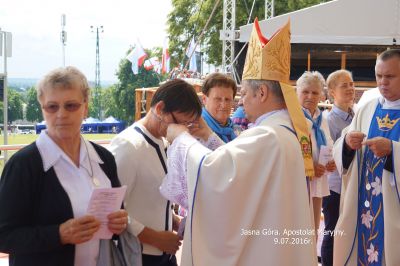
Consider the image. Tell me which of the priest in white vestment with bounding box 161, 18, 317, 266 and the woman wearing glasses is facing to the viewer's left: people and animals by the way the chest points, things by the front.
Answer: the priest in white vestment

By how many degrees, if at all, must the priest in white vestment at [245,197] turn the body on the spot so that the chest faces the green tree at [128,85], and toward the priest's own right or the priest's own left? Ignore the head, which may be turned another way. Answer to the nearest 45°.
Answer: approximately 90° to the priest's own right

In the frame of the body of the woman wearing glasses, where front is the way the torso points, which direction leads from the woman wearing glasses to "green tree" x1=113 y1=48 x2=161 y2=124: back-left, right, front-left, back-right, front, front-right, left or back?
back-left

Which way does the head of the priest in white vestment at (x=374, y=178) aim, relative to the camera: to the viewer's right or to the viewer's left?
to the viewer's left

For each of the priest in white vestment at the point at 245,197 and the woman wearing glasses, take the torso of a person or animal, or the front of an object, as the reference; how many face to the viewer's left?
1

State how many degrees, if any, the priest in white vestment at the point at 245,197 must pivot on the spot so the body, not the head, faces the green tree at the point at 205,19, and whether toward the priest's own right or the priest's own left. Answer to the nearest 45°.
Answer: approximately 90° to the priest's own right

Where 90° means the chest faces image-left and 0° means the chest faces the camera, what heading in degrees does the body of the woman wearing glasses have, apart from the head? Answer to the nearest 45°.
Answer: approximately 315°

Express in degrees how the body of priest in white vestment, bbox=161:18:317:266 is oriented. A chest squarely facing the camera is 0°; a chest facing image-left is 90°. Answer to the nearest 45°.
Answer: approximately 90°

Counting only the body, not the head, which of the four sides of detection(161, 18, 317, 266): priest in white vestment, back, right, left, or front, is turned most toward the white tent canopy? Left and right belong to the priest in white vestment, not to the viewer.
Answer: right

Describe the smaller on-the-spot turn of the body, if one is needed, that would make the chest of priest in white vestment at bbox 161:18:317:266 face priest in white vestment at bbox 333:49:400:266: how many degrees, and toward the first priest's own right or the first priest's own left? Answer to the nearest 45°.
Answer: approximately 135° to the first priest's own right
